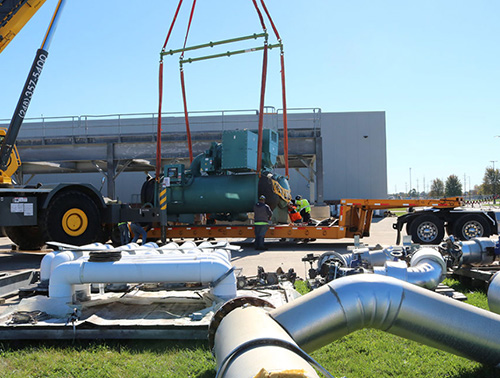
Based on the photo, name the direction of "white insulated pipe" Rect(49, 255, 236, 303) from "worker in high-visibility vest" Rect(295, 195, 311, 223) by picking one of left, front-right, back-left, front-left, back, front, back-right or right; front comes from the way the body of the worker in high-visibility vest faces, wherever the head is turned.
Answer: left

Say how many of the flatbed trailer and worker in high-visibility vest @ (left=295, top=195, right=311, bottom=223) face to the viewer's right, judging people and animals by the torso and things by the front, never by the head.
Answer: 1

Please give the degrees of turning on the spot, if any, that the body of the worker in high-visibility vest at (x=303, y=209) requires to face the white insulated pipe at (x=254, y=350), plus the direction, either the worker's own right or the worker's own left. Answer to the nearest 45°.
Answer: approximately 90° to the worker's own left

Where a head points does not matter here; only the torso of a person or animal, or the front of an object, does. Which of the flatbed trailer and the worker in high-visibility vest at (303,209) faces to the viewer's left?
the worker in high-visibility vest

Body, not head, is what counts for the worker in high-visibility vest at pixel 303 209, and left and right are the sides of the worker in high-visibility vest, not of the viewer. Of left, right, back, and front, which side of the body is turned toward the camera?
left

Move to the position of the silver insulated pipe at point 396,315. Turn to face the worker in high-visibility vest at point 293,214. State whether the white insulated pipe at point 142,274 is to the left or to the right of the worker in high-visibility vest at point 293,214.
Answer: left

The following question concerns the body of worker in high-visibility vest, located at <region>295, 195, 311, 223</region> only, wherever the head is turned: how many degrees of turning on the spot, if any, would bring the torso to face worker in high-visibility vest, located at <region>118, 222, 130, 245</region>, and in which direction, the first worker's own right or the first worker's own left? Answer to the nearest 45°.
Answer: approximately 45° to the first worker's own left

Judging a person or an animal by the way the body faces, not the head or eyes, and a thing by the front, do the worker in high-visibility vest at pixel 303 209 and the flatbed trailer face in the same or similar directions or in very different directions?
very different directions

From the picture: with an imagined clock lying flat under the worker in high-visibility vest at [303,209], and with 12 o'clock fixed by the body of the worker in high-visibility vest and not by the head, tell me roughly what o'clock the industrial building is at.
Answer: The industrial building is roughly at 2 o'clock from the worker in high-visibility vest.

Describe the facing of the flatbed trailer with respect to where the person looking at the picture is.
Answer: facing to the right of the viewer
